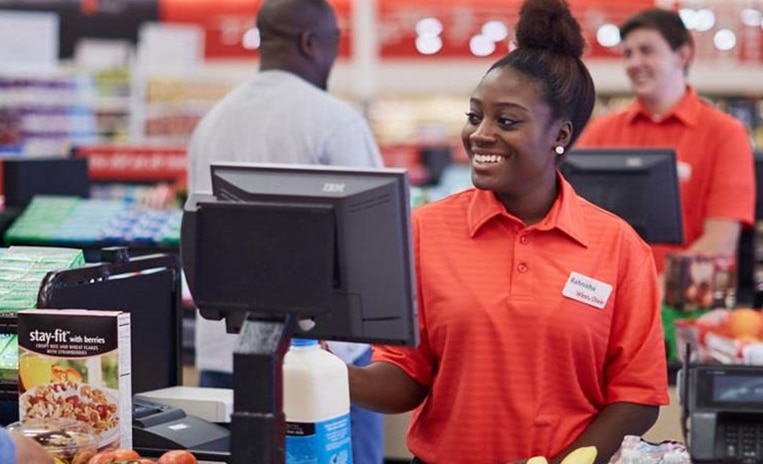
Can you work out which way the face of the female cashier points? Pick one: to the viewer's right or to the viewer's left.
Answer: to the viewer's left

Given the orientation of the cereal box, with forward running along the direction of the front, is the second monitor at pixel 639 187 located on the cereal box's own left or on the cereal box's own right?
on the cereal box's own left

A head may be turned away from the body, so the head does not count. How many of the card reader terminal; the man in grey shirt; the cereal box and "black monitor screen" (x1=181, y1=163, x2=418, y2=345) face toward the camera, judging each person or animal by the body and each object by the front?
2

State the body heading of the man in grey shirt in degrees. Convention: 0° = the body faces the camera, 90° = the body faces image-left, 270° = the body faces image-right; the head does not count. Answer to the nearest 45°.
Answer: approximately 225°

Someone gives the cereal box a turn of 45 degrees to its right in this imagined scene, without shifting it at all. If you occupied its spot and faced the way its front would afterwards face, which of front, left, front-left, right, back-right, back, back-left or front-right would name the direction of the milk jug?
left

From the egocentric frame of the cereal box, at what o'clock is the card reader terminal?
The card reader terminal is roughly at 10 o'clock from the cereal box.

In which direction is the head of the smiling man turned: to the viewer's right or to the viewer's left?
to the viewer's left

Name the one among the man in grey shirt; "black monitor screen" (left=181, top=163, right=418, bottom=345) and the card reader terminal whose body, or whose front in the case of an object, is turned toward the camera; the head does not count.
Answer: the card reader terminal

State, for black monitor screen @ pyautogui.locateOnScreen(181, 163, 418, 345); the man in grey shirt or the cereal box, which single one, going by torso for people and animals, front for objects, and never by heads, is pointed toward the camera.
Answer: the cereal box

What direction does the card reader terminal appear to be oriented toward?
toward the camera

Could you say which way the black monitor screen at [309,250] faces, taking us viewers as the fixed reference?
facing away from the viewer and to the right of the viewer

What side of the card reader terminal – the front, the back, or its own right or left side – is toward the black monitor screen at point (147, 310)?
right

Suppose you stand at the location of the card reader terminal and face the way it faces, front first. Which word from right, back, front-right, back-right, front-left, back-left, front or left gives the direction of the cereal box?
right
